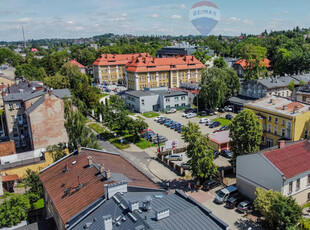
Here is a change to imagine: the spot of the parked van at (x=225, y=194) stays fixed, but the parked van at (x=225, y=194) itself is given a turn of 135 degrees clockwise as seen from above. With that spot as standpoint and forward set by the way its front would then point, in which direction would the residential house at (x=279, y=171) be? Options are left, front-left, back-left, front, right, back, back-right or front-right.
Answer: right

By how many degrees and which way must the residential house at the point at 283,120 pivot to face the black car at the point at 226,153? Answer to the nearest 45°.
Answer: approximately 45° to its right

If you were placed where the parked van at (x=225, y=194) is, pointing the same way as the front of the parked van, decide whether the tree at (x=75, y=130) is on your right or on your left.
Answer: on your right

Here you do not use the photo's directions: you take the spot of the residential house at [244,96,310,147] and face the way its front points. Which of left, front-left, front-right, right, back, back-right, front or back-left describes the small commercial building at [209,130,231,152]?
front-right

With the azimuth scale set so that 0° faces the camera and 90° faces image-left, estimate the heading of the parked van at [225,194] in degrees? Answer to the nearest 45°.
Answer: approximately 45°
